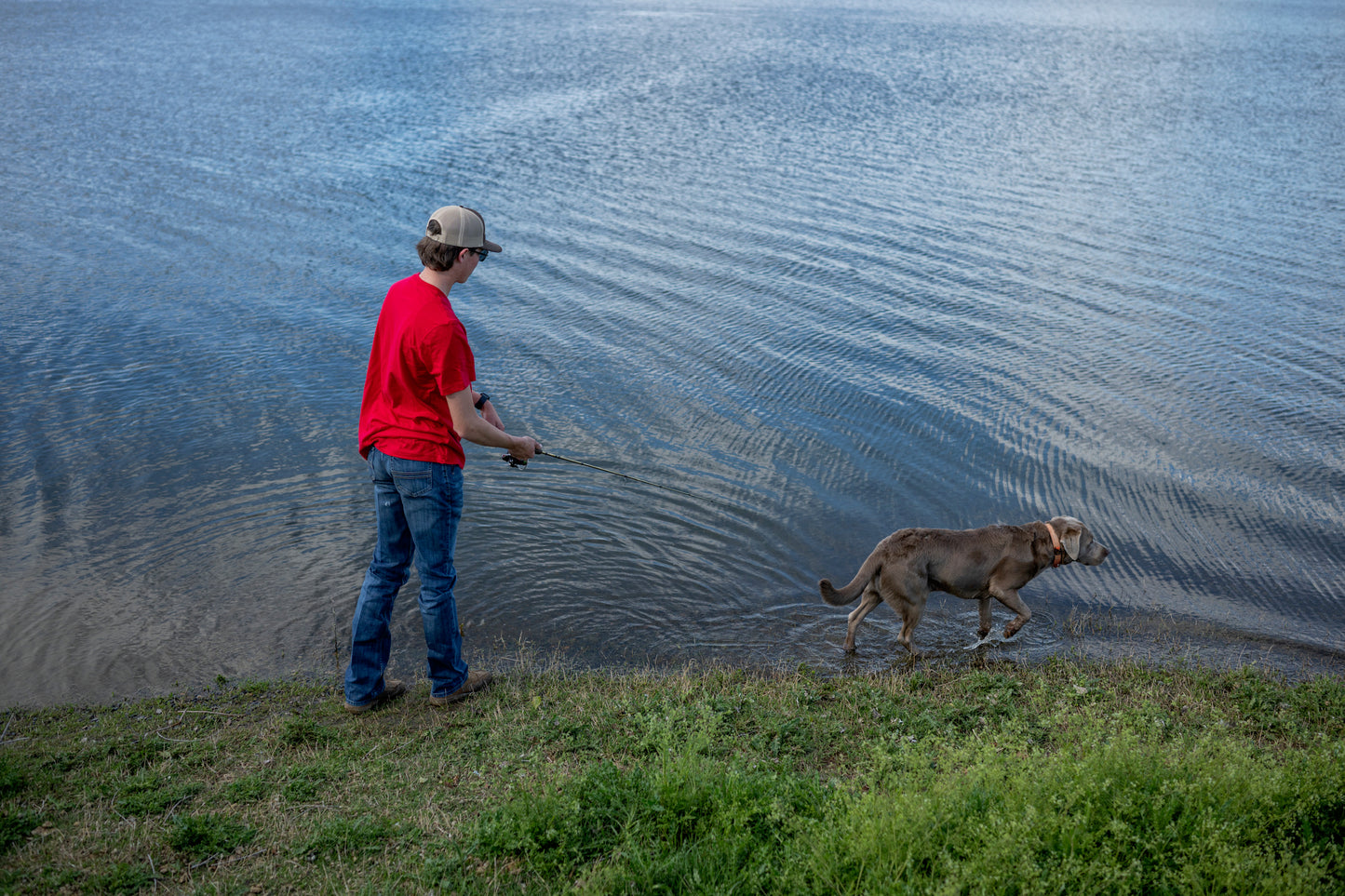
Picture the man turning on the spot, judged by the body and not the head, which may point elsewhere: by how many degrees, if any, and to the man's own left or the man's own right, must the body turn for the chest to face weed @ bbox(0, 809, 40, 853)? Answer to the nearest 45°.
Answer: approximately 180°

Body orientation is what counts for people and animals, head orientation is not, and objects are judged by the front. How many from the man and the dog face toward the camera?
0

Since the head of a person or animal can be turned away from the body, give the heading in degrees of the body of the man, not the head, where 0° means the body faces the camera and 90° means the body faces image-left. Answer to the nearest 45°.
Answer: approximately 225°

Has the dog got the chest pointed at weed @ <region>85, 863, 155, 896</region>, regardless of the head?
no

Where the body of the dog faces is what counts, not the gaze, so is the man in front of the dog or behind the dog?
behind

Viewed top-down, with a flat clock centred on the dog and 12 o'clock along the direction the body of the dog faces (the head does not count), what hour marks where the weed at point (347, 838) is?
The weed is roughly at 4 o'clock from the dog.

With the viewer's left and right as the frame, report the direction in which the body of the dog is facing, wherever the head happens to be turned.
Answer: facing to the right of the viewer

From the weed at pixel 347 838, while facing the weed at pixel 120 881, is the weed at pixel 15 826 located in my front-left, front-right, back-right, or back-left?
front-right

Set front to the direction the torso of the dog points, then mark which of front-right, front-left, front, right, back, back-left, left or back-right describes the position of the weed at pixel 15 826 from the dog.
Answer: back-right

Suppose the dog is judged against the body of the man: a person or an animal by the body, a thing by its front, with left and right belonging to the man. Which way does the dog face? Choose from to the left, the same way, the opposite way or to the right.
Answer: to the right

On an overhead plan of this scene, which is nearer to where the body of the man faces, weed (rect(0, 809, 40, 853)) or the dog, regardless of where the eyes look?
the dog

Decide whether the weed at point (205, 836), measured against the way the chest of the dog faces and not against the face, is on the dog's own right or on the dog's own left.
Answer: on the dog's own right

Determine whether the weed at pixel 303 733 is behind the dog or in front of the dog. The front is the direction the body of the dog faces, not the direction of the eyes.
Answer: behind
